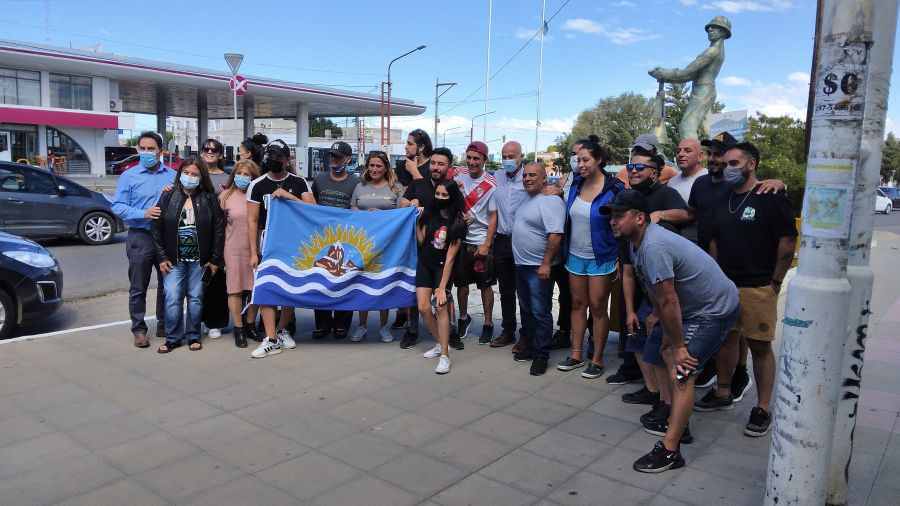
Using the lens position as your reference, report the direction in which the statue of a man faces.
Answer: facing to the left of the viewer

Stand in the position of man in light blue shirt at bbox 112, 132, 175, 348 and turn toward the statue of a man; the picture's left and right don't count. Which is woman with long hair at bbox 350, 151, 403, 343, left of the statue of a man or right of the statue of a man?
right

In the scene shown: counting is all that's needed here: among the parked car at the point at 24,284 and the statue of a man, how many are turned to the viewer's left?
1

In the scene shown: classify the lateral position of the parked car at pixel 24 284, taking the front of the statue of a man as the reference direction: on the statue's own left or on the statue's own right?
on the statue's own left

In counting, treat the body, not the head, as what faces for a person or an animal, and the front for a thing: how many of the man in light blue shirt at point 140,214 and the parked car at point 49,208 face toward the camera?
1

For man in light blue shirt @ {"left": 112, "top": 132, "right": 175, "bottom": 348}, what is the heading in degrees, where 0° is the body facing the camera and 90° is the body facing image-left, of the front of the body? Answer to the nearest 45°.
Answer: approximately 0°

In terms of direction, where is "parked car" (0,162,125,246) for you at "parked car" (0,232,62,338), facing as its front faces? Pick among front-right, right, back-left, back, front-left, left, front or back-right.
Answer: back-left

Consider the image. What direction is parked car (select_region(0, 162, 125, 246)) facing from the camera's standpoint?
to the viewer's right

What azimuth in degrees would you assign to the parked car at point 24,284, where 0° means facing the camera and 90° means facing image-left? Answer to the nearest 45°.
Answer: approximately 315°
